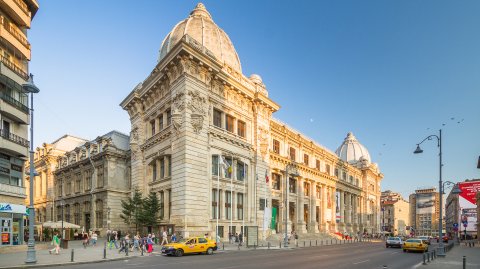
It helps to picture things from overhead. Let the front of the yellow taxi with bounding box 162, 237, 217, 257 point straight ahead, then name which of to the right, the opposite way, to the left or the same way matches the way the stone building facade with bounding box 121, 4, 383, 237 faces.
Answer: to the left

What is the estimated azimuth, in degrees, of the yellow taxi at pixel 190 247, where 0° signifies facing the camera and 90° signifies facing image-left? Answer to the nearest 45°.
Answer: approximately 45°

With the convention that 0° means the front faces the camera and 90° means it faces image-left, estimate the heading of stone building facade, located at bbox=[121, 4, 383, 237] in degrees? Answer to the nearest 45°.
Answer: approximately 315°

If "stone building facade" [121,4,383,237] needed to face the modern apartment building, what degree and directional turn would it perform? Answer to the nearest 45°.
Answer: approximately 90° to its right

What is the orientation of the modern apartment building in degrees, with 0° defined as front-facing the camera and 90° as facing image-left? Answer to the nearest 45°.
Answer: approximately 315°
